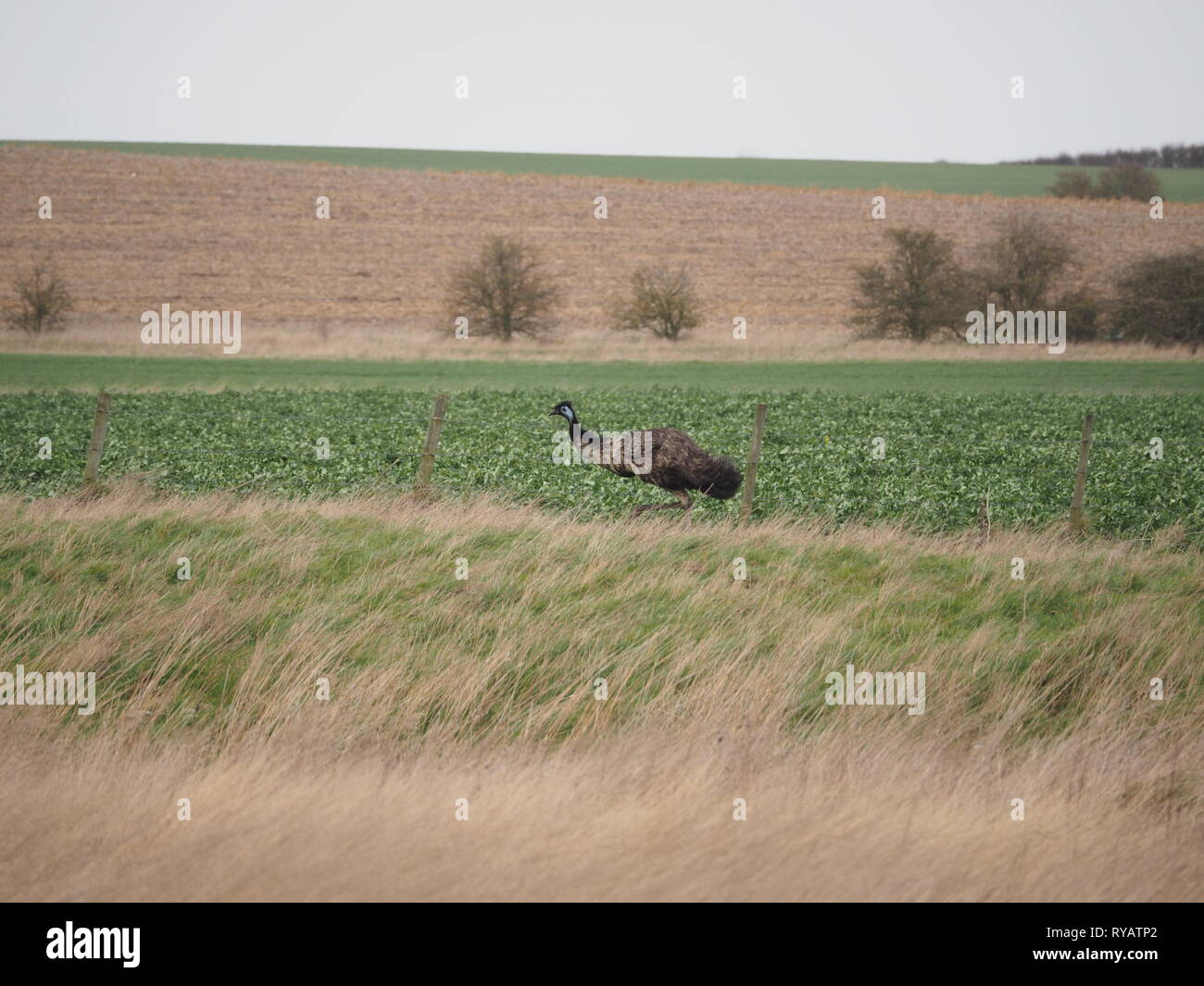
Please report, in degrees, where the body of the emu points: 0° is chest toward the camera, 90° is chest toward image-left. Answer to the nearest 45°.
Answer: approximately 90°

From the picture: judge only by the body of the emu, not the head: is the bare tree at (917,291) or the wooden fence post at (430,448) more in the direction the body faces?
the wooden fence post

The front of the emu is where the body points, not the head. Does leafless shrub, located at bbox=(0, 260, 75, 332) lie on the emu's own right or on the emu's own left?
on the emu's own right

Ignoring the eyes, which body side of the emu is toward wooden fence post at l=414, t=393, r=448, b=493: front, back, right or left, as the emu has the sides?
front
